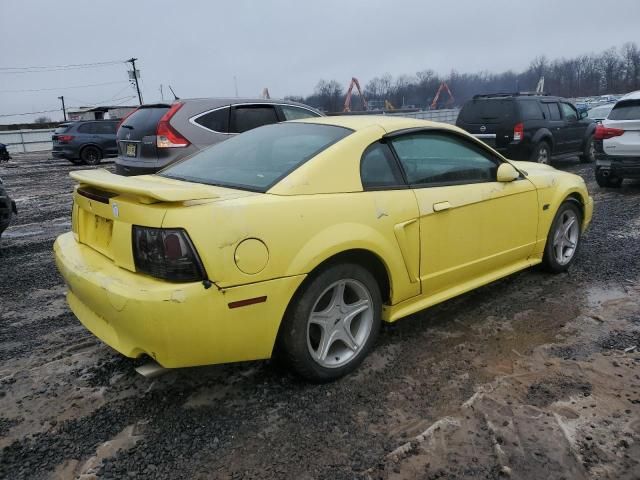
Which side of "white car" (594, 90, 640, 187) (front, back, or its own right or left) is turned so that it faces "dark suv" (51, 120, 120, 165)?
left

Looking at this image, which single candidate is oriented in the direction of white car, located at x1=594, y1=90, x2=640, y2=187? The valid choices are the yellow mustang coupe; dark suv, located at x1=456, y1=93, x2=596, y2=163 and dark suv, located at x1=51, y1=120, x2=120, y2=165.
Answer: the yellow mustang coupe

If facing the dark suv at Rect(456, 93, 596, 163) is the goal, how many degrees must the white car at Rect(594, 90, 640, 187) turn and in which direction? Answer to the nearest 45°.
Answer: approximately 45° to its left

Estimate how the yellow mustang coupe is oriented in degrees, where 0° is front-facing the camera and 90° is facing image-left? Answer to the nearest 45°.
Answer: approximately 225°

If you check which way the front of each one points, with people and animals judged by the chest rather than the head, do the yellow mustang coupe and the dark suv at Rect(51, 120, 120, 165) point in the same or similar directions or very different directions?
same or similar directions

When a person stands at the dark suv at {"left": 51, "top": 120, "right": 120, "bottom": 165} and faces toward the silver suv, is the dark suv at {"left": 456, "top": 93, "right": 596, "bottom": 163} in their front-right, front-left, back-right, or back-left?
front-left

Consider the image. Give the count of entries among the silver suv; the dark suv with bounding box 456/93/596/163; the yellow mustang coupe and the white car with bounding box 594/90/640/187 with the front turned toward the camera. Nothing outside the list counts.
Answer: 0

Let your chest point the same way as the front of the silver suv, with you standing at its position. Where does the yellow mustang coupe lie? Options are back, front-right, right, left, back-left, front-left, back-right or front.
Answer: back-right

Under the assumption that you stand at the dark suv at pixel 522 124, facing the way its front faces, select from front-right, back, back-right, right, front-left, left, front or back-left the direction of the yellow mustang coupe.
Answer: back-right

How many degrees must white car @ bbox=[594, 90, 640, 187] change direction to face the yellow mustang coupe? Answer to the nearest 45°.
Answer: approximately 180°

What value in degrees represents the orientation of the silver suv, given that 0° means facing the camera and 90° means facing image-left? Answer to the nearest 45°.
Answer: approximately 225°

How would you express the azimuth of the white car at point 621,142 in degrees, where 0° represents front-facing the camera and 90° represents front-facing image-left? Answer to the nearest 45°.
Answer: approximately 180°
